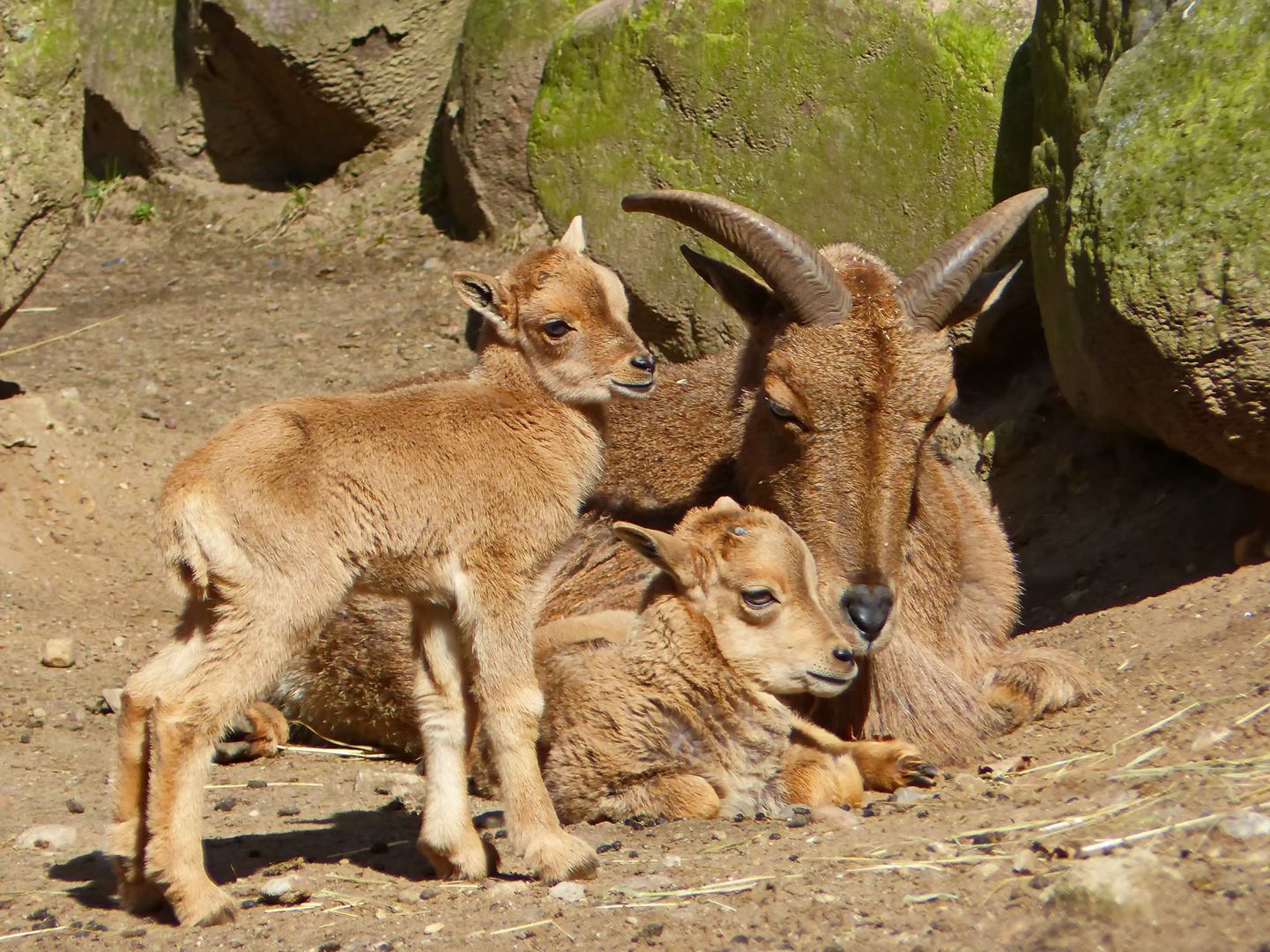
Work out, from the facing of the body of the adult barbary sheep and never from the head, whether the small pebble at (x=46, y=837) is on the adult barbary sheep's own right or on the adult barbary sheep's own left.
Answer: on the adult barbary sheep's own right

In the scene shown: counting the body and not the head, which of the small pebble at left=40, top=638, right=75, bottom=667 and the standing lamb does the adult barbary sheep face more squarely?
the standing lamb

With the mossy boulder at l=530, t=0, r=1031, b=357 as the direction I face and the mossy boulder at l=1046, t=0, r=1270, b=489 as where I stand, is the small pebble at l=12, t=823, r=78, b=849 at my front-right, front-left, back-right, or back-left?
front-left

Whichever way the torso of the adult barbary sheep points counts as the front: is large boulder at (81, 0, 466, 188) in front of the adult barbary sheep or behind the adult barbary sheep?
behind

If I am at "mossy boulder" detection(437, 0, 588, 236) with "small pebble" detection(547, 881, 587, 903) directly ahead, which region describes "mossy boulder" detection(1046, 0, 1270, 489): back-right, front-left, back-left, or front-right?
front-left

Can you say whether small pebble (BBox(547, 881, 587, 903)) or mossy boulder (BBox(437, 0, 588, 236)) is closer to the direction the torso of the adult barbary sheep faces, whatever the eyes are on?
the small pebble

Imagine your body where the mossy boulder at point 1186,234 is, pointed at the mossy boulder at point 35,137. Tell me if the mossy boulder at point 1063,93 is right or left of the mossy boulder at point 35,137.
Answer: right

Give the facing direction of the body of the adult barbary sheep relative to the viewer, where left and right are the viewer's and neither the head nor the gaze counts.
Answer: facing the viewer and to the right of the viewer

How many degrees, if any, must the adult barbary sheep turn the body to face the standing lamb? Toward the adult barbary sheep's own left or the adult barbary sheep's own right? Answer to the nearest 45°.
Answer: approximately 90° to the adult barbary sheep's own right

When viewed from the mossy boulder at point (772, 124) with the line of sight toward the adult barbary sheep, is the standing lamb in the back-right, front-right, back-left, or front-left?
front-right

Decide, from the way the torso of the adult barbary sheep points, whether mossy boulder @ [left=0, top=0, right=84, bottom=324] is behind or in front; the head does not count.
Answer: behind

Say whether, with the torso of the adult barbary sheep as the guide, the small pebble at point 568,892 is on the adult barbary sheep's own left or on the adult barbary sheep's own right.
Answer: on the adult barbary sheep's own right
